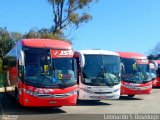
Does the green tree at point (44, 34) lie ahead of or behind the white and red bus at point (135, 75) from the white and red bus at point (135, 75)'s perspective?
behind

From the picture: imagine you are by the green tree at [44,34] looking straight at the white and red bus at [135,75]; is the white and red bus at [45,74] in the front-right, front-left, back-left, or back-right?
front-right

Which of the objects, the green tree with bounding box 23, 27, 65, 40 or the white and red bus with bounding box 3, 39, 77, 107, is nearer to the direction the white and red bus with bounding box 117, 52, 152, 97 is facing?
the white and red bus

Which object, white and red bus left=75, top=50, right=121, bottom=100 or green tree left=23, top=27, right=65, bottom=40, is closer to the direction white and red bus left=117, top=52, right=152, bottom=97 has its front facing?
the white and red bus

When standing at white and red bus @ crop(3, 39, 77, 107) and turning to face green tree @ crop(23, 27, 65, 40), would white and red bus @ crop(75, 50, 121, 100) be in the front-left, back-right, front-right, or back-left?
front-right

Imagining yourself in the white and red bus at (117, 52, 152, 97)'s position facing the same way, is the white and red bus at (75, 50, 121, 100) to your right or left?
on your right

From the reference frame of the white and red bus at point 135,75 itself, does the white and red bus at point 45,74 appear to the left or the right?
on its right

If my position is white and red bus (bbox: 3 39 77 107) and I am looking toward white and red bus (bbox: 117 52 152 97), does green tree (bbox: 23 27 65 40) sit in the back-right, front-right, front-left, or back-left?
front-left
